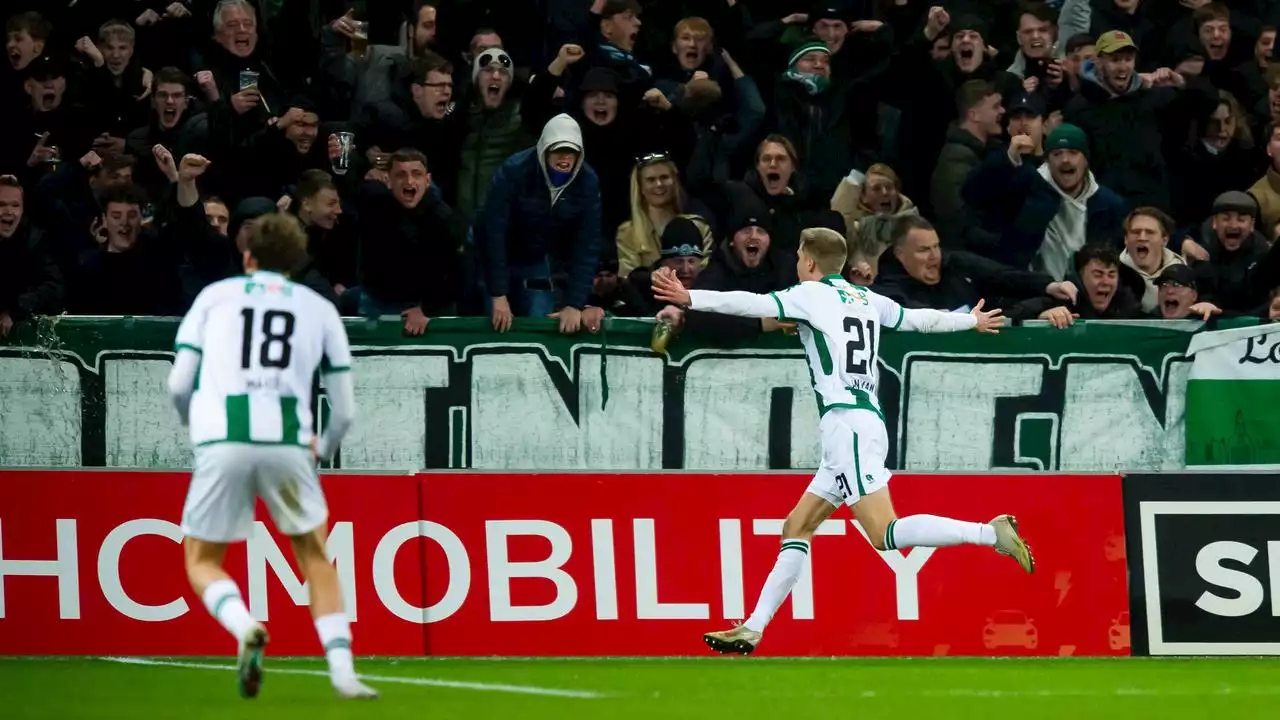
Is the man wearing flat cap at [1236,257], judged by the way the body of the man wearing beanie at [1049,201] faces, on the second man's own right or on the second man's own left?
on the second man's own left

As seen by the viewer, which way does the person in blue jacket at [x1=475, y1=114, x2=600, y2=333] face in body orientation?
toward the camera

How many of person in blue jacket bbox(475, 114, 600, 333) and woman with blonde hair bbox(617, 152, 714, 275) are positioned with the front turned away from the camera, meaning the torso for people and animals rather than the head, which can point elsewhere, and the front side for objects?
0

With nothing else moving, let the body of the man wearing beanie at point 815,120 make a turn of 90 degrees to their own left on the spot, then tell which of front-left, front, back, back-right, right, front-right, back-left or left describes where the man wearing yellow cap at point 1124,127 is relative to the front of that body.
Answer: front

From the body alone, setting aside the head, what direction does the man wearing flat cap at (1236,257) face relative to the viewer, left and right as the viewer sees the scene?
facing the viewer

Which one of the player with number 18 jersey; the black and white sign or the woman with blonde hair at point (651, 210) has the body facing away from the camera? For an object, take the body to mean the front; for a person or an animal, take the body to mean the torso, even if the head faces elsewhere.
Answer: the player with number 18 jersey

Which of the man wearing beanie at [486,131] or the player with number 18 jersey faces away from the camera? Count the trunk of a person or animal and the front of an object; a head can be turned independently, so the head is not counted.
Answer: the player with number 18 jersey

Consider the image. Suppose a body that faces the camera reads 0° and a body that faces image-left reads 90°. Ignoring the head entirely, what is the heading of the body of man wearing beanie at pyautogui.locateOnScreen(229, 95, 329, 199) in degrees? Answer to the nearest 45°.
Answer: approximately 315°

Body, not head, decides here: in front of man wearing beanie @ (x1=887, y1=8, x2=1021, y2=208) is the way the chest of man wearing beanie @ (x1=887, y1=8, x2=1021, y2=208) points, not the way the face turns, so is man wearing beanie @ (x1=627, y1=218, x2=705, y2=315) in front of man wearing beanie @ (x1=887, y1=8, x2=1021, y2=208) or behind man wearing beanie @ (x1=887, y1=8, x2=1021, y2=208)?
in front

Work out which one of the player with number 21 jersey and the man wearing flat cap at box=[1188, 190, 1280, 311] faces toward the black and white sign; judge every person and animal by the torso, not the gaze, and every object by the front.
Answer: the man wearing flat cap

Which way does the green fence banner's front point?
toward the camera

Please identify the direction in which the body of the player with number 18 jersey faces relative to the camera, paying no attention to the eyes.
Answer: away from the camera
